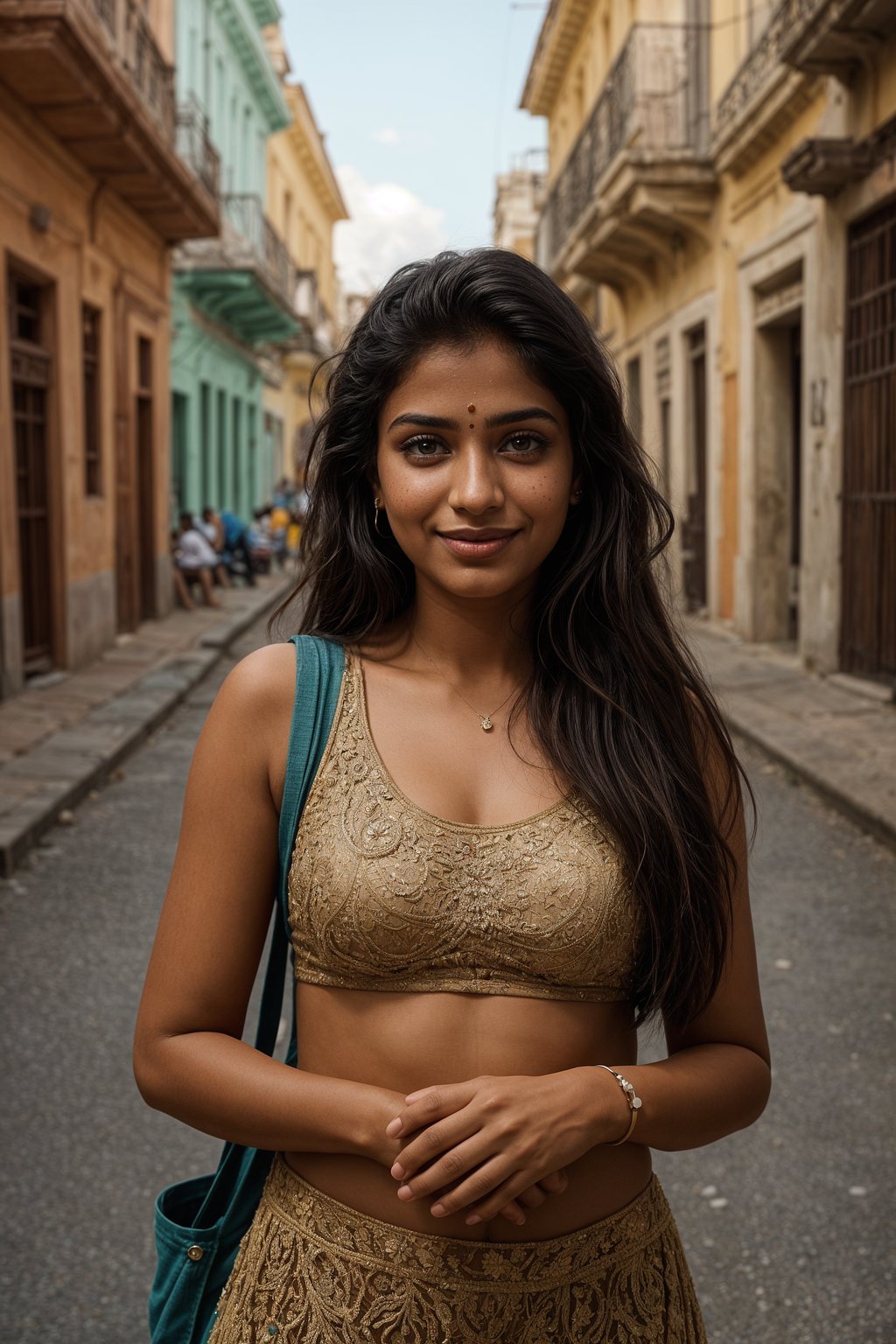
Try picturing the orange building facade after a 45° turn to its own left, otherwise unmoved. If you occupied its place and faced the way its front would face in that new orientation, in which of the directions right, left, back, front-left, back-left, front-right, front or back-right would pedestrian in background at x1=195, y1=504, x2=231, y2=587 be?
front-left

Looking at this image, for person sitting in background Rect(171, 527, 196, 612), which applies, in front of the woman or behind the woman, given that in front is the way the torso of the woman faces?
behind

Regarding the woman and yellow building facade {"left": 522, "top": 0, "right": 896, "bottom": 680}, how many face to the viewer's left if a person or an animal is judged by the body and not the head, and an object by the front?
1

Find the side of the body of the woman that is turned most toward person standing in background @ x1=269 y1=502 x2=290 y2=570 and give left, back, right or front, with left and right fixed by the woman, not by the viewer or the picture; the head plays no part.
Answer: back

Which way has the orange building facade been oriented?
to the viewer's right

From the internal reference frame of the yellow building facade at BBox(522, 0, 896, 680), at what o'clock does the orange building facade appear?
The orange building facade is roughly at 11 o'clock from the yellow building facade.

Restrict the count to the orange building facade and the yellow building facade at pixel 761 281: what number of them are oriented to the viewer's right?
1

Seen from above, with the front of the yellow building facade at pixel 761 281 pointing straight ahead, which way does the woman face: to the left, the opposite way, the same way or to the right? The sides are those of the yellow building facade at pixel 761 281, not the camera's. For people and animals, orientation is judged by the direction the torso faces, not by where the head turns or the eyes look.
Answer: to the left

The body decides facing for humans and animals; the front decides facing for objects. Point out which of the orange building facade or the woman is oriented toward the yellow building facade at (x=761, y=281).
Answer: the orange building facade

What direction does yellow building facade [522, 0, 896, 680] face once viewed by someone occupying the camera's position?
facing to the left of the viewer

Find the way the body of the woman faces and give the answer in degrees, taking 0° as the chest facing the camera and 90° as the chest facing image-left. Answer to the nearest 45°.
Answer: approximately 0°
